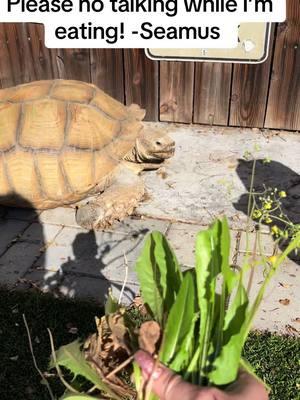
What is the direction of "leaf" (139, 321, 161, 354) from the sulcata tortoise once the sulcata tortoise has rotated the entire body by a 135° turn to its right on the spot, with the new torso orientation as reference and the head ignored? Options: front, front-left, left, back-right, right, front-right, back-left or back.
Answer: front-left

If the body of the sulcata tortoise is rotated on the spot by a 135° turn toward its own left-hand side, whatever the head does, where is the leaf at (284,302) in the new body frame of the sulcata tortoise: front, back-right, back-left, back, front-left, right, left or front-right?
back

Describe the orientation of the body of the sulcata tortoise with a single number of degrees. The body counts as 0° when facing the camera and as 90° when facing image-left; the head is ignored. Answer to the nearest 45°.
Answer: approximately 270°
